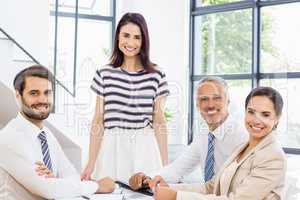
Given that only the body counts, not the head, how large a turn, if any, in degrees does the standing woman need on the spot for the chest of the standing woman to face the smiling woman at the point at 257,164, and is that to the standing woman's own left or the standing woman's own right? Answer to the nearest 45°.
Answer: approximately 45° to the standing woman's own left

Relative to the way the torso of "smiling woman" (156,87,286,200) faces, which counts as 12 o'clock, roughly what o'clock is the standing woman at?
The standing woman is roughly at 3 o'clock from the smiling woman.

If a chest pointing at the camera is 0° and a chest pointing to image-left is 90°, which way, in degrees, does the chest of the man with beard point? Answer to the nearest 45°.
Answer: approximately 315°

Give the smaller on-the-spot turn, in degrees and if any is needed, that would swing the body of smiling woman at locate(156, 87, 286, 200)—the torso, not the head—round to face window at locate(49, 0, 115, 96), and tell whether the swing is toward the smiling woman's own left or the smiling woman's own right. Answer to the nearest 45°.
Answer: approximately 90° to the smiling woman's own right

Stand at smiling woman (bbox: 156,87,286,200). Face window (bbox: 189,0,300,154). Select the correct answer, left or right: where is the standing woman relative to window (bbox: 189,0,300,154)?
left

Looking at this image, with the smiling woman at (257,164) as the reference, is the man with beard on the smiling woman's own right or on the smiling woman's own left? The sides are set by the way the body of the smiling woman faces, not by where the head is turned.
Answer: on the smiling woman's own right

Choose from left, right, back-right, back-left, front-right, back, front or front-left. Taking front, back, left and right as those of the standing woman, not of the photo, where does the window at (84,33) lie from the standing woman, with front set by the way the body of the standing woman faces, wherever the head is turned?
back

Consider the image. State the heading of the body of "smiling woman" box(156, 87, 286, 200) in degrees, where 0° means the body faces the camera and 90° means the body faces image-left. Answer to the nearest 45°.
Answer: approximately 45°
